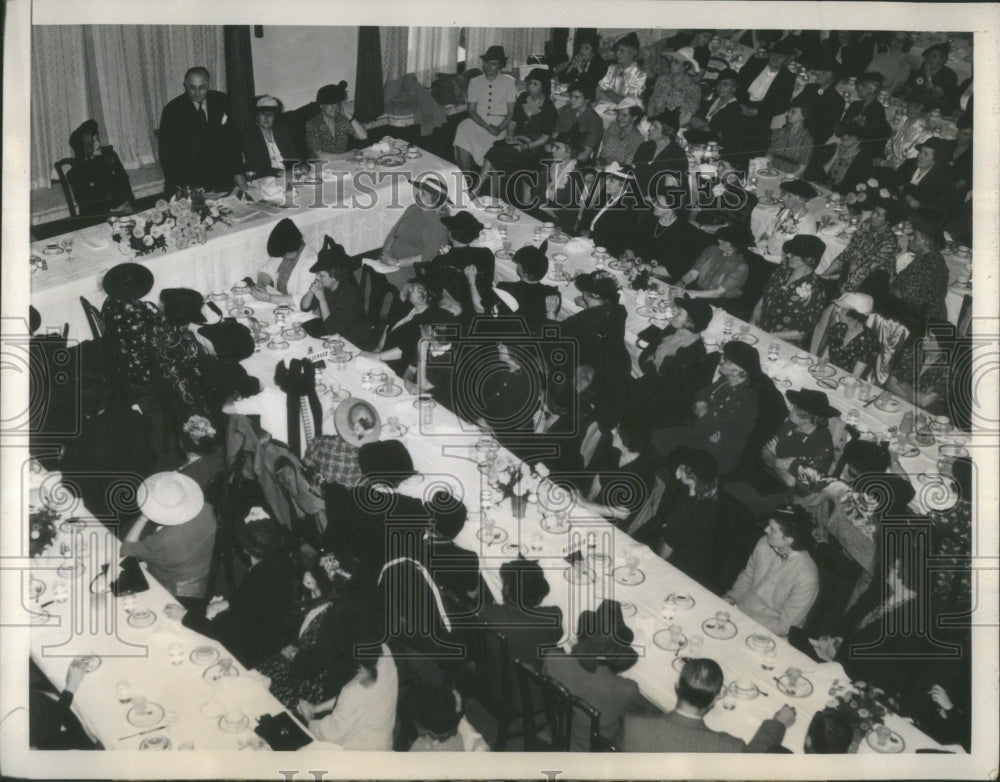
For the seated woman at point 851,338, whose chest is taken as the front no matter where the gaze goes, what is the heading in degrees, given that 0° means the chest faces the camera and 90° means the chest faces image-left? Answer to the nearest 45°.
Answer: approximately 45°

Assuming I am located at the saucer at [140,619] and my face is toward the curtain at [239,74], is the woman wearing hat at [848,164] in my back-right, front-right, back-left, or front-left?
front-right

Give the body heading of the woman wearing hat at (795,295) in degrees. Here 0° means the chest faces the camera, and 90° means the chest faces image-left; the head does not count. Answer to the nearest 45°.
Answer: approximately 45°

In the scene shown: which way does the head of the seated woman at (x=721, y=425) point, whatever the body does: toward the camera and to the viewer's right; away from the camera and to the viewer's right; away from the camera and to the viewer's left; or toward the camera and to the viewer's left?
toward the camera and to the viewer's left

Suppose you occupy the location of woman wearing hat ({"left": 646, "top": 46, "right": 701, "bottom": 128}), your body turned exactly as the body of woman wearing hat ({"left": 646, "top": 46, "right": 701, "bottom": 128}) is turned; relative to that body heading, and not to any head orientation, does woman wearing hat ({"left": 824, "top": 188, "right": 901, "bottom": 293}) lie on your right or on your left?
on your left

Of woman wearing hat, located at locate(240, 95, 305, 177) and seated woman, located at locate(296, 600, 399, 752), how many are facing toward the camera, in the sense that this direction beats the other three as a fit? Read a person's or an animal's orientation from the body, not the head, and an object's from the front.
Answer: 1

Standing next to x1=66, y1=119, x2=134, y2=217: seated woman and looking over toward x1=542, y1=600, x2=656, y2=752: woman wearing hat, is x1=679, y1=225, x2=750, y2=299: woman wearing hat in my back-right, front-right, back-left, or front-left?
front-left

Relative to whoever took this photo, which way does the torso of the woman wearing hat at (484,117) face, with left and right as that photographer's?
facing the viewer and to the left of the viewer

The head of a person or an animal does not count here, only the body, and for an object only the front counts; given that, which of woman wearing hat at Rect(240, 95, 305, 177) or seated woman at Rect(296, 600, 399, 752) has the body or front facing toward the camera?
the woman wearing hat

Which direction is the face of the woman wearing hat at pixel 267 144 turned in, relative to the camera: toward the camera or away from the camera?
toward the camera

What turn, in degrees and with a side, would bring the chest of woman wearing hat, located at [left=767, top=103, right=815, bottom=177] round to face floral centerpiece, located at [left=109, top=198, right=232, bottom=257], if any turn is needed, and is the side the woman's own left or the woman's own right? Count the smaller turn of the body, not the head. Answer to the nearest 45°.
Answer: approximately 45° to the woman's own right
